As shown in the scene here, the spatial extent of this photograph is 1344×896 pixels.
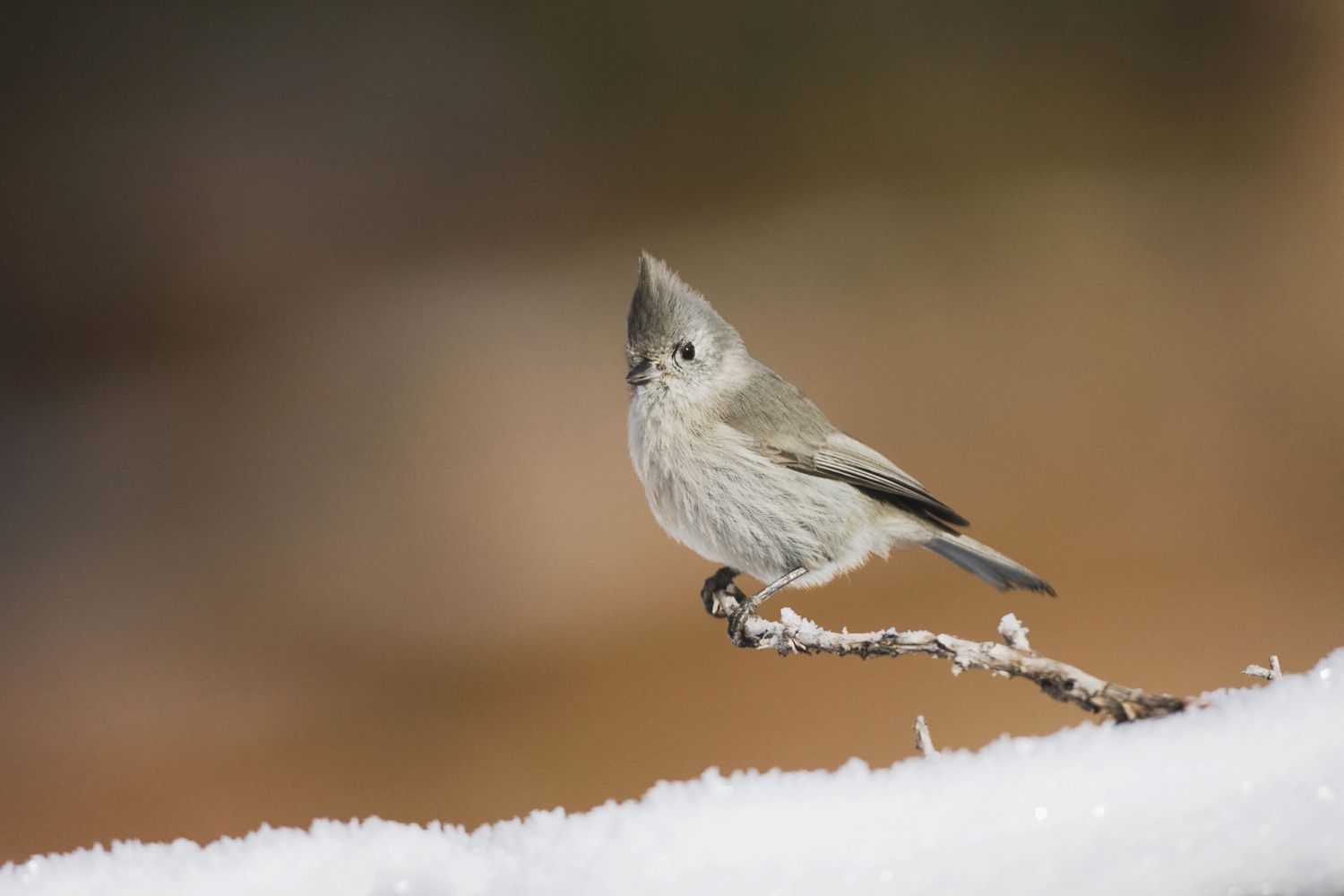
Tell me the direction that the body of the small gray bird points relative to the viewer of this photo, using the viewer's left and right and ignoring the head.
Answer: facing the viewer and to the left of the viewer
